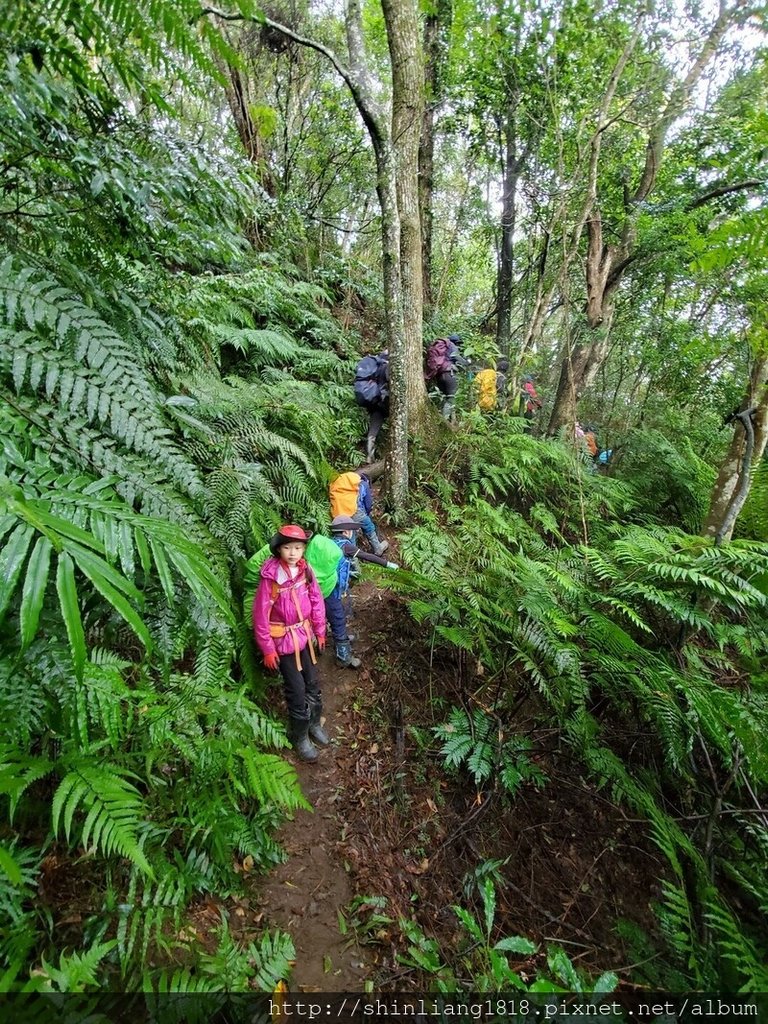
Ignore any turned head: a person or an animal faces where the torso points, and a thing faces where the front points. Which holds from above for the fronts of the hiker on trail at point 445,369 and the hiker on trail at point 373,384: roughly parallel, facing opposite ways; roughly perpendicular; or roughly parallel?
roughly parallel

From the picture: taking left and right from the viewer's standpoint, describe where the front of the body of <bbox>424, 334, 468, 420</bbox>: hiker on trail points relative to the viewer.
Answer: facing away from the viewer and to the right of the viewer

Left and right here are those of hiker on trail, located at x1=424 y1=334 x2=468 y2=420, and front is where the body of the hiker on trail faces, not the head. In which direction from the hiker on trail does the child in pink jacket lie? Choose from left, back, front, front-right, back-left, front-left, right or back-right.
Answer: back-right

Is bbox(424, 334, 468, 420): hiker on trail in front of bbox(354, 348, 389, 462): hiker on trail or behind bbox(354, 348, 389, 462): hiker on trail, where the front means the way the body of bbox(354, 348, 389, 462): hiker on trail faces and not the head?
in front

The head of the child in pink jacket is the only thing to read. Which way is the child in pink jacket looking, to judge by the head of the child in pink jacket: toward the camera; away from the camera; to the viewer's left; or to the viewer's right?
toward the camera

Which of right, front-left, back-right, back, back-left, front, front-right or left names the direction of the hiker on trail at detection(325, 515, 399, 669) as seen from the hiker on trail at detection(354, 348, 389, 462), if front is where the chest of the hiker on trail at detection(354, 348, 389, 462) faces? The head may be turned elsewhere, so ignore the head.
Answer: back-right

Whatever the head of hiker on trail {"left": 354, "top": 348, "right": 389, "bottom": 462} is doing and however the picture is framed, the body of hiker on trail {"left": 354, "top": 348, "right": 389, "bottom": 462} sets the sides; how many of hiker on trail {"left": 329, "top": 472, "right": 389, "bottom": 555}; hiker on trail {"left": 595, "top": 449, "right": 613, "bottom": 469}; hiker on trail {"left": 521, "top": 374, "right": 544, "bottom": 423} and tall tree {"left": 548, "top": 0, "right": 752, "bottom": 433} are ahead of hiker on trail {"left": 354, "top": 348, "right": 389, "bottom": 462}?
3

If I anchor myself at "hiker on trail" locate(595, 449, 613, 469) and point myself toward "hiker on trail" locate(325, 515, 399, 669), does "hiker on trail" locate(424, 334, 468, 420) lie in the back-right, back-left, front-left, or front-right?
front-right

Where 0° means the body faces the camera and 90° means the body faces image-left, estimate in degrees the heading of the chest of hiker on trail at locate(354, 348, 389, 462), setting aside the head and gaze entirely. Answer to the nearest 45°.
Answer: approximately 225°

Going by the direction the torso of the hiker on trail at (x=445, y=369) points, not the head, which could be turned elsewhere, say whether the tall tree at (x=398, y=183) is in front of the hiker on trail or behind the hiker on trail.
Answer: behind

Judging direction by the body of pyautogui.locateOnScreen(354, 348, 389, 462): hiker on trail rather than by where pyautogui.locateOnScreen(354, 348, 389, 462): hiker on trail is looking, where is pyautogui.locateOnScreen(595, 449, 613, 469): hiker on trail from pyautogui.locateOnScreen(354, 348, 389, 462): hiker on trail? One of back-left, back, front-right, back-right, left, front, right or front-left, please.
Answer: front

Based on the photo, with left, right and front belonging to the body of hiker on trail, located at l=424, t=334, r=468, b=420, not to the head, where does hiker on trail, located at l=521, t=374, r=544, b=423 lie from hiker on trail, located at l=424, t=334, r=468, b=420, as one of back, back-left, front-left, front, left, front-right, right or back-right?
front

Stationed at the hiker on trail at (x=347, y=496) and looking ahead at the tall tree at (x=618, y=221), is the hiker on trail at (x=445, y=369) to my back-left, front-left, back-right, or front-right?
front-left

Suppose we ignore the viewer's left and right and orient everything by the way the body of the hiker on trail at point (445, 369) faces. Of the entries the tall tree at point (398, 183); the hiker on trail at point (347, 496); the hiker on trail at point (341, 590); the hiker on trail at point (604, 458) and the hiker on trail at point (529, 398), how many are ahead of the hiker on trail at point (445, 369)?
2

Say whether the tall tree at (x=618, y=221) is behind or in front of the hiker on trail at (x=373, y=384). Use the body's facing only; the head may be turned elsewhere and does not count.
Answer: in front
